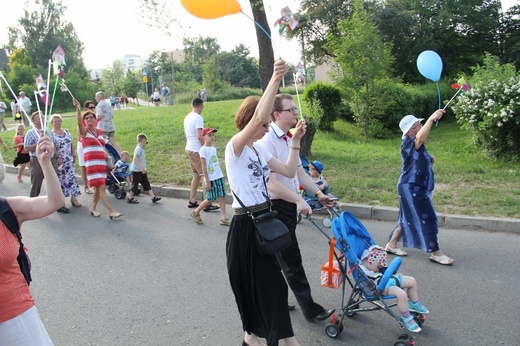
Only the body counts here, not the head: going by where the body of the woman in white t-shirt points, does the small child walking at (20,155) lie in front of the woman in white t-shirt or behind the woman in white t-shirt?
behind

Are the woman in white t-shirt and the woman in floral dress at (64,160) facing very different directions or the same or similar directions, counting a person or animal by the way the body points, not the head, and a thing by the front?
same or similar directions

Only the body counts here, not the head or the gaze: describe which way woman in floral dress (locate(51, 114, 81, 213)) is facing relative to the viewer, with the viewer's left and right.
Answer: facing the viewer and to the right of the viewer

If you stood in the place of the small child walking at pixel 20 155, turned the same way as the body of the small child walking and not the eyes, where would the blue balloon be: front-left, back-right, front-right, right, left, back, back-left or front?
front

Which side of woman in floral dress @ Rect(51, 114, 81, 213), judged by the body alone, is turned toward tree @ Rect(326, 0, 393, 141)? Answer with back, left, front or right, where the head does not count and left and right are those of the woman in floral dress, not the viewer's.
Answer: left

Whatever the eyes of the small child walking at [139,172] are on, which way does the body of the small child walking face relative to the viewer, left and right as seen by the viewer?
facing to the right of the viewer

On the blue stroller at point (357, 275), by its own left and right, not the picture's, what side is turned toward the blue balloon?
left

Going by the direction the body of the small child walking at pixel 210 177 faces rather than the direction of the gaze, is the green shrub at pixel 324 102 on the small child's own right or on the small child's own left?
on the small child's own left

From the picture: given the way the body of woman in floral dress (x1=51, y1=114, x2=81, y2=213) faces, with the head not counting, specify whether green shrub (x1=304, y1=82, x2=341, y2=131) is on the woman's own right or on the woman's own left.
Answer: on the woman's own left

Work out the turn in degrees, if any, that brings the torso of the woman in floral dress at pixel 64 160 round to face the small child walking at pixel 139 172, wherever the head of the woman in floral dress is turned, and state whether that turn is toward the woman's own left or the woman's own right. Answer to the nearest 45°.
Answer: approximately 45° to the woman's own left
